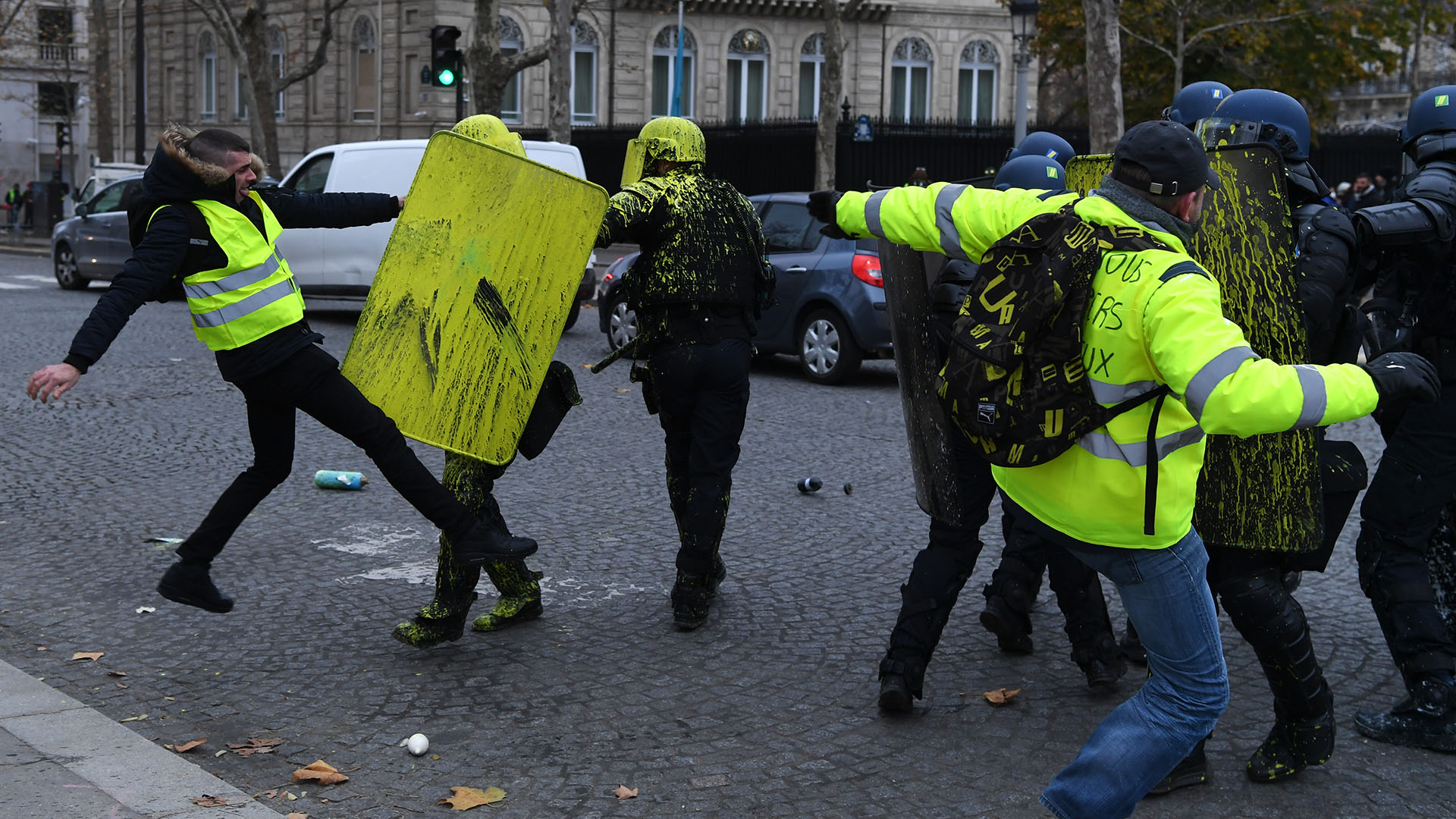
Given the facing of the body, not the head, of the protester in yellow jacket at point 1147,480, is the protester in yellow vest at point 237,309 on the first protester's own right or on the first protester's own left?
on the first protester's own left

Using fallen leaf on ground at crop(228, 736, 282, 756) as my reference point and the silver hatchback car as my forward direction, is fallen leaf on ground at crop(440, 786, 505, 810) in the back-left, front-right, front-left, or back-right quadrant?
back-right

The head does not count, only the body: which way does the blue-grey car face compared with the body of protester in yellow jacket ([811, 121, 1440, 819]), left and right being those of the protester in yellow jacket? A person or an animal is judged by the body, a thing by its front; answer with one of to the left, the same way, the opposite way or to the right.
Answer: to the left

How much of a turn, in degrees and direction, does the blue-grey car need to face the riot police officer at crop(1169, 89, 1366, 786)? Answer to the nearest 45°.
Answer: approximately 135° to its left

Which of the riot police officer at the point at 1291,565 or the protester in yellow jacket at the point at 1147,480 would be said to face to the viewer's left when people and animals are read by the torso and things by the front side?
the riot police officer

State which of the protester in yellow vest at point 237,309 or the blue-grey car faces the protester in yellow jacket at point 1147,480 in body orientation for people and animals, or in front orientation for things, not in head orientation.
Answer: the protester in yellow vest at point 237,309

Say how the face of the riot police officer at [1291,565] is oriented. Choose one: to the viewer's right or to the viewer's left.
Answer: to the viewer's left

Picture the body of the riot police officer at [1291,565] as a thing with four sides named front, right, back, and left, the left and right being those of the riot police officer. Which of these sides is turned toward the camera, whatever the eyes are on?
left

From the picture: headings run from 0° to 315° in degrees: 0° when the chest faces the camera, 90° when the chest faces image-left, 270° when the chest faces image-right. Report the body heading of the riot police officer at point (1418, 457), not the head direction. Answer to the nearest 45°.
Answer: approximately 90°

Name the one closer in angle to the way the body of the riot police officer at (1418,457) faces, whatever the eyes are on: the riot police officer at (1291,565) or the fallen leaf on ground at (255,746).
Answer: the fallen leaf on ground

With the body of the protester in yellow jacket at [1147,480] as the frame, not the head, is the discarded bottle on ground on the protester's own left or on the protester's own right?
on the protester's own left
